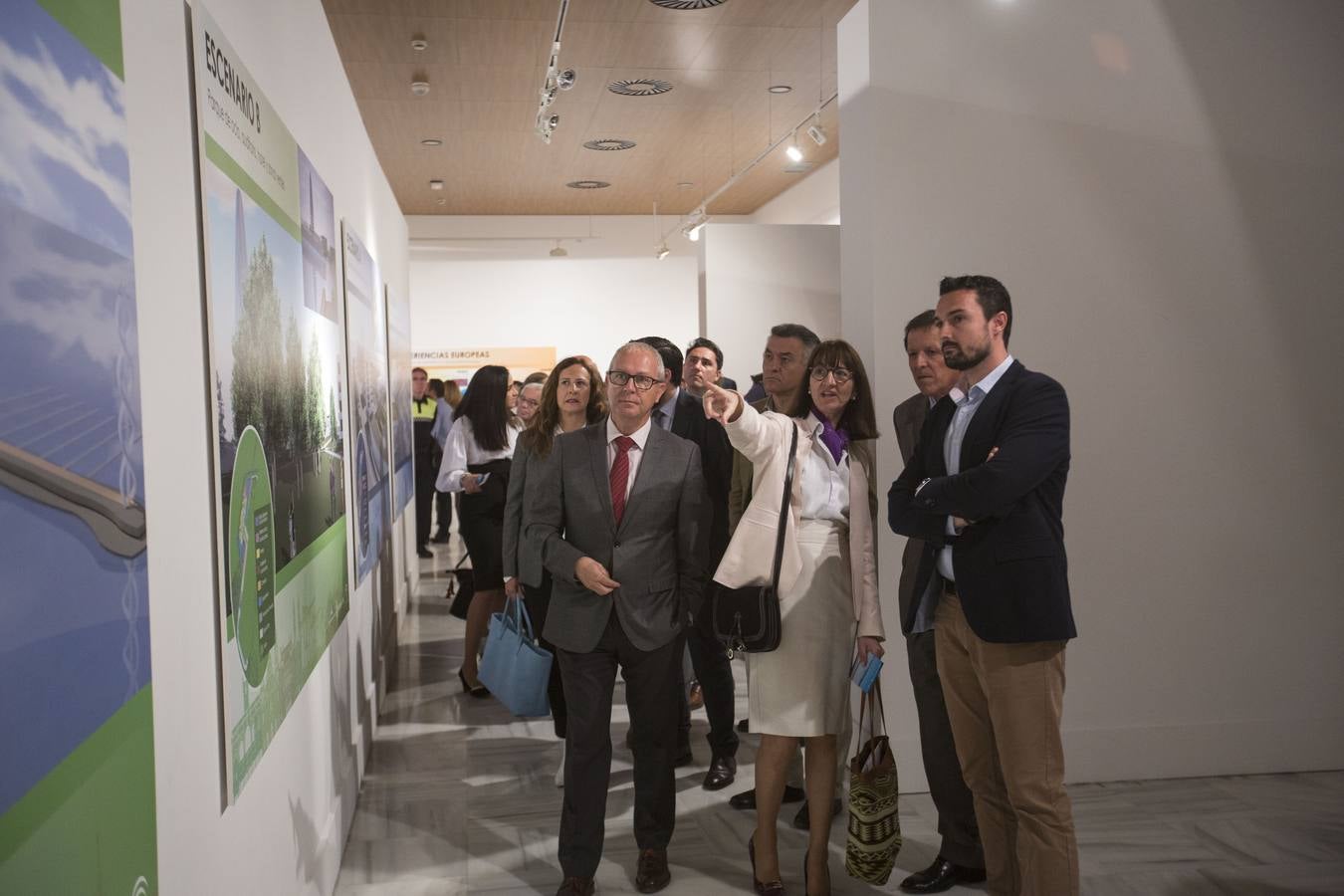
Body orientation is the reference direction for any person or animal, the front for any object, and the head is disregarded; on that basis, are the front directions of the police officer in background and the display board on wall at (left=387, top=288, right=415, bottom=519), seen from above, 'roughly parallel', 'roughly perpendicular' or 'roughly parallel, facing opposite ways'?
roughly perpendicular

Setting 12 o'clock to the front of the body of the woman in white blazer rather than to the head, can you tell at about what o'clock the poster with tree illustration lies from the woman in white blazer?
The poster with tree illustration is roughly at 2 o'clock from the woman in white blazer.

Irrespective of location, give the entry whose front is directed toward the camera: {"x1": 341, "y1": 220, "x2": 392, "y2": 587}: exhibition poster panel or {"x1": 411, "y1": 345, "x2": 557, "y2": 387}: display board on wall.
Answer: the display board on wall

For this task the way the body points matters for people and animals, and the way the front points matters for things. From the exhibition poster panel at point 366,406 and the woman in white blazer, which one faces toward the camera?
the woman in white blazer

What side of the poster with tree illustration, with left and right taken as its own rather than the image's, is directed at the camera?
right

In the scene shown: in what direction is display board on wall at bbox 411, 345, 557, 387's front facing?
toward the camera

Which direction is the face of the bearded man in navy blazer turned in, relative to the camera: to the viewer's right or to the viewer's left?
to the viewer's left

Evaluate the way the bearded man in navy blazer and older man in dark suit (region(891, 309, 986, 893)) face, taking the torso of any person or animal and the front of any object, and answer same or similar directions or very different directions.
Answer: same or similar directions

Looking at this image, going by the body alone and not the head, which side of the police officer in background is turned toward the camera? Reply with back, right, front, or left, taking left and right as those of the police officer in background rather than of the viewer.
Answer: front

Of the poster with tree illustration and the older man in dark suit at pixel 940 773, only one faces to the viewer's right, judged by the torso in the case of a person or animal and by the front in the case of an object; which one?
the poster with tree illustration

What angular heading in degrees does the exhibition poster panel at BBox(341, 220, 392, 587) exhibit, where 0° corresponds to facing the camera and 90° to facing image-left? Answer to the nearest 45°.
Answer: approximately 270°

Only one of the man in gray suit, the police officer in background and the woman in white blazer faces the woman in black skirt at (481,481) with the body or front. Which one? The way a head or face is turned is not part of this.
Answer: the police officer in background

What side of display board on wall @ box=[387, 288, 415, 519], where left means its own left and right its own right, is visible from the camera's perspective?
right

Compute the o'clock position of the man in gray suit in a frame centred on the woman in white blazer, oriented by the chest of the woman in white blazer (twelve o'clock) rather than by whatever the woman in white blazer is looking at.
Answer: The man in gray suit is roughly at 3 o'clock from the woman in white blazer.

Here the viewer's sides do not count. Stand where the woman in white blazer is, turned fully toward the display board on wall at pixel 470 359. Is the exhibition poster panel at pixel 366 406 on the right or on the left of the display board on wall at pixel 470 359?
left

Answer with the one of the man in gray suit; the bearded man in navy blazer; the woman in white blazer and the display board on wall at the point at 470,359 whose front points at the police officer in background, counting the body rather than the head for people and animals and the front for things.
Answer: the display board on wall
